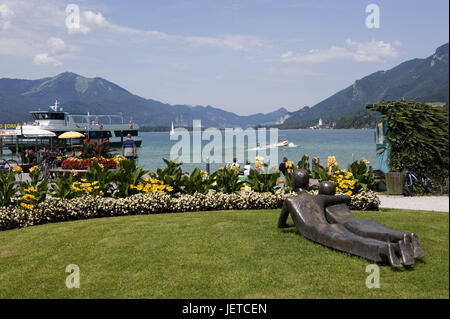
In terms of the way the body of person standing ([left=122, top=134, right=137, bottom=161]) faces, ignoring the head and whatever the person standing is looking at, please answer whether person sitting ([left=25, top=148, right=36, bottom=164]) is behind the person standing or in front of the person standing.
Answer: in front
